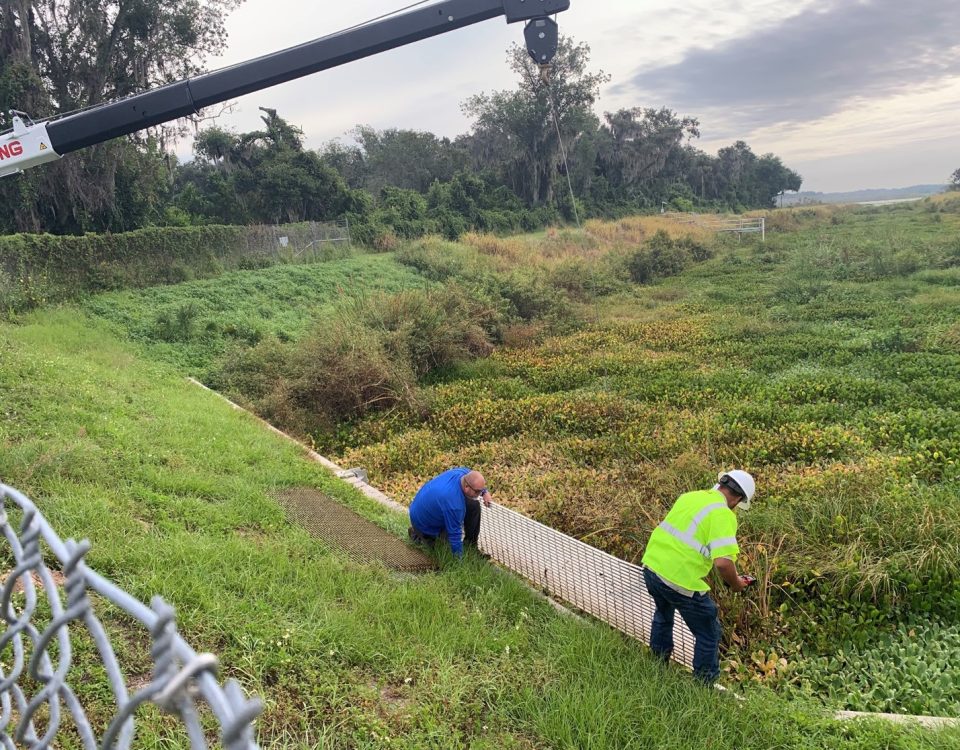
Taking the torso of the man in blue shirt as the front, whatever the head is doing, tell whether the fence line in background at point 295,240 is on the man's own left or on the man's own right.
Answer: on the man's own left

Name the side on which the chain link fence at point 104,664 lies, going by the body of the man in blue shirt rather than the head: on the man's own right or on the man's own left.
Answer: on the man's own right

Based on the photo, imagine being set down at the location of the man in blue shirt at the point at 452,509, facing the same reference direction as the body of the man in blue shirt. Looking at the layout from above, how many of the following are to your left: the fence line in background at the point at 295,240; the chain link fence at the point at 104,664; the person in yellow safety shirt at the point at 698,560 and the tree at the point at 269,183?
2

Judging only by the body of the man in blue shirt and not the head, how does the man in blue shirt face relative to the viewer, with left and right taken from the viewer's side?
facing to the right of the viewer

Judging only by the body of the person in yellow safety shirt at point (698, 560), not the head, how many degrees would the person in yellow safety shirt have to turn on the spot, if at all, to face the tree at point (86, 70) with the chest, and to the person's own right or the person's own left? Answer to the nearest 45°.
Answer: approximately 90° to the person's own left

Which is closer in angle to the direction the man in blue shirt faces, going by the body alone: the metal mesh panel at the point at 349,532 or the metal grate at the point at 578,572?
the metal grate

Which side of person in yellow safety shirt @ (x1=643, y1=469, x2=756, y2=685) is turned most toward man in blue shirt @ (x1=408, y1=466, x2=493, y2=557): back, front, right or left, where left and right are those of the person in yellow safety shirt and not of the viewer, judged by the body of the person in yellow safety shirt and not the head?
left

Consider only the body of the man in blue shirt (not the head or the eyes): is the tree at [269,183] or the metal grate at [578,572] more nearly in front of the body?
the metal grate

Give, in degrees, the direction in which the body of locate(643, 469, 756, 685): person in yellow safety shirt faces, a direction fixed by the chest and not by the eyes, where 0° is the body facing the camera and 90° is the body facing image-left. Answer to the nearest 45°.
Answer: approximately 225°

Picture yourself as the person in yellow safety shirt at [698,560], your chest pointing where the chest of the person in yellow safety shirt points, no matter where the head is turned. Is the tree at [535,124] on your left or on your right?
on your left

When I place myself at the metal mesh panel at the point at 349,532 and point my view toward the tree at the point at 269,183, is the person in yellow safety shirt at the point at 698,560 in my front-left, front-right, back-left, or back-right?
back-right
